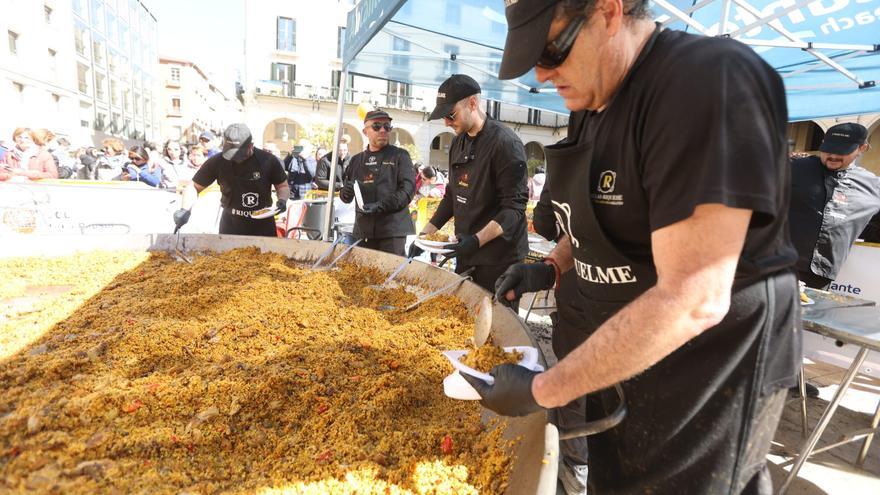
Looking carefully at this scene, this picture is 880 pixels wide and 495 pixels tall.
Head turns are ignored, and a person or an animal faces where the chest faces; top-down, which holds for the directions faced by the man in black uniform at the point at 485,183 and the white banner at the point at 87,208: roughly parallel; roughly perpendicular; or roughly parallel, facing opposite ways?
roughly perpendicular

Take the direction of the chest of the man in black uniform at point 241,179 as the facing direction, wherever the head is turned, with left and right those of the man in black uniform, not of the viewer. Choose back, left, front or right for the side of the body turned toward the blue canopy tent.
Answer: left

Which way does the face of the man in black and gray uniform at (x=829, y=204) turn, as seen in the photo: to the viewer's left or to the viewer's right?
to the viewer's left

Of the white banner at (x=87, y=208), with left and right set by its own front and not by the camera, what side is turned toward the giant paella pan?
front

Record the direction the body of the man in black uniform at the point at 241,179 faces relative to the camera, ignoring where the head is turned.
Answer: toward the camera

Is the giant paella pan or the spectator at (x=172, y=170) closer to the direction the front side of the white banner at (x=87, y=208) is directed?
the giant paella pan

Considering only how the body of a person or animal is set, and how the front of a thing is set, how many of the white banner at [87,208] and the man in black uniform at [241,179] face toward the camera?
2

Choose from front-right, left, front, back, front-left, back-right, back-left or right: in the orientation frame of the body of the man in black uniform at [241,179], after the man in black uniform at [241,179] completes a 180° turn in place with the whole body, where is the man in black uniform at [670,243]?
back

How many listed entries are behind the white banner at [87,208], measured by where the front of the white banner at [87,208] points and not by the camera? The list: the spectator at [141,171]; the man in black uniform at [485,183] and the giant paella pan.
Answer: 1

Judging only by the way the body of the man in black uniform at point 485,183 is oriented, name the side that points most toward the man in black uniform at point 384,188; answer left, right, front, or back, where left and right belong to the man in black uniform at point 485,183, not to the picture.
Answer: right

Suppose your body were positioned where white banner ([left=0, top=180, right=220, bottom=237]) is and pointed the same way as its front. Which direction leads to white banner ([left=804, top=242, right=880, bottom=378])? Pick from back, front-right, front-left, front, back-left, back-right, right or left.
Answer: front-left

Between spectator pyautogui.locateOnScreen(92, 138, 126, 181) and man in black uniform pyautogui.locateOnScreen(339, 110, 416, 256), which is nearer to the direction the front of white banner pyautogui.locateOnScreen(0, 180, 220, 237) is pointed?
the man in black uniform

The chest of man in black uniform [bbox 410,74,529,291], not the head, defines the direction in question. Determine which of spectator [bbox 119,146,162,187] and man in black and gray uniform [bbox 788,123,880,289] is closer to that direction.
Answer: the spectator

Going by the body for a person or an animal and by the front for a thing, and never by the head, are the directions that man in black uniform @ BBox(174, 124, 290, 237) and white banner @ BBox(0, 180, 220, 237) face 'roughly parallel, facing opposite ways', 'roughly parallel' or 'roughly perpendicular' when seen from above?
roughly parallel
